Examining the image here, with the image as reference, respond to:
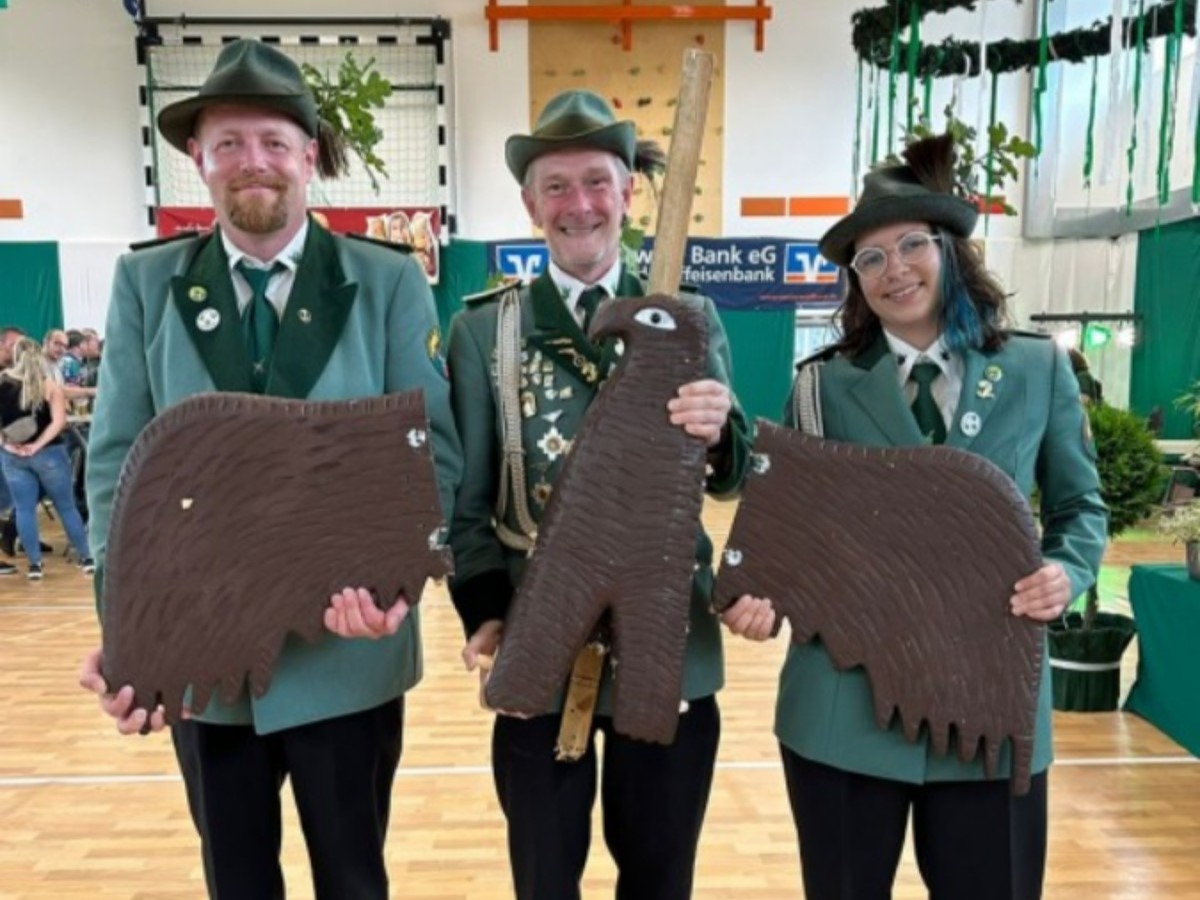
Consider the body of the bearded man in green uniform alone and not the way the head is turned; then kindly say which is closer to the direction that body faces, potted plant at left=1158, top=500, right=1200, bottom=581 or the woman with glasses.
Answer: the woman with glasses

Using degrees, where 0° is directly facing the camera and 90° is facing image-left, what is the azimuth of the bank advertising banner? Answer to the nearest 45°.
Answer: approximately 0°

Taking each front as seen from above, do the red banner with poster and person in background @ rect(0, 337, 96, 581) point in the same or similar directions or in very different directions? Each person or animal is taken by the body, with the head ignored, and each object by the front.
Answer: very different directions

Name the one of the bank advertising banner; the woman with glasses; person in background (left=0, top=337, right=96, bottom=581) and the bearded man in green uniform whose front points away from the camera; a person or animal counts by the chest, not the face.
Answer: the person in background
